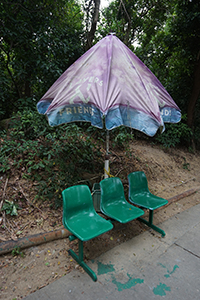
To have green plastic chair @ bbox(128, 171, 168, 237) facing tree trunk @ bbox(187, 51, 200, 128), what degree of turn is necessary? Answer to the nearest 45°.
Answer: approximately 135° to its left

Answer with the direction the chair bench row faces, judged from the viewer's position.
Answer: facing the viewer and to the right of the viewer

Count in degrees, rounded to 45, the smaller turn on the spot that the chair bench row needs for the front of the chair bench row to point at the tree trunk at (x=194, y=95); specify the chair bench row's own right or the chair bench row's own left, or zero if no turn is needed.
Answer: approximately 90° to the chair bench row's own left

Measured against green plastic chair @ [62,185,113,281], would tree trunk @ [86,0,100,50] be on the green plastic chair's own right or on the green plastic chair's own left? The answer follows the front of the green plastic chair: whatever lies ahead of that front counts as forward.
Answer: on the green plastic chair's own left

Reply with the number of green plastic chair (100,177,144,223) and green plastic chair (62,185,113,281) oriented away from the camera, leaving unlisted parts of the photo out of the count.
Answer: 0

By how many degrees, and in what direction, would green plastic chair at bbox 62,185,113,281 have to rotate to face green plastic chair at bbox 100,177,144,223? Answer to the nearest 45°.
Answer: approximately 90° to its left

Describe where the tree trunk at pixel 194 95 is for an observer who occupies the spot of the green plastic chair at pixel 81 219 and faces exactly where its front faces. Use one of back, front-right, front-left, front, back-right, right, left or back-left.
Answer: left
